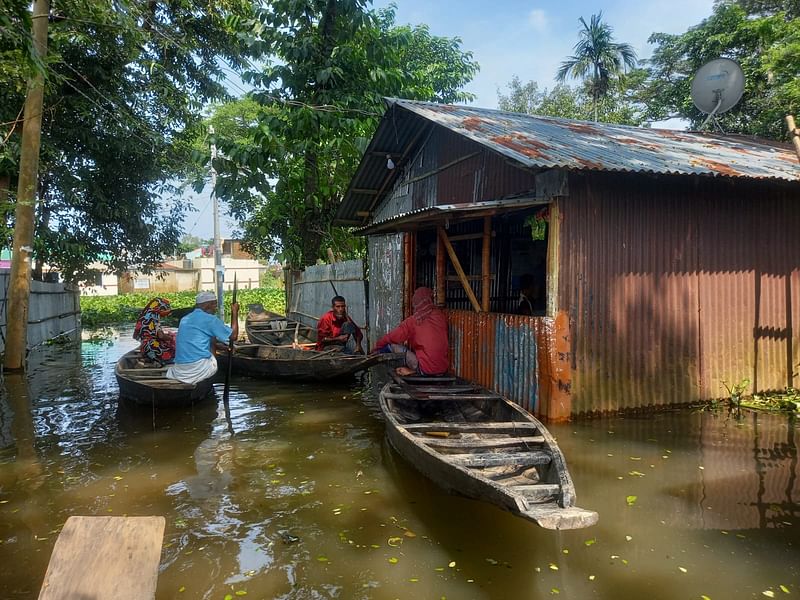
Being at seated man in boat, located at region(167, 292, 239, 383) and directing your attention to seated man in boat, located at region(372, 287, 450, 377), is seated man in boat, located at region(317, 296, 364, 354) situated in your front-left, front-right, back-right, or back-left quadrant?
front-left

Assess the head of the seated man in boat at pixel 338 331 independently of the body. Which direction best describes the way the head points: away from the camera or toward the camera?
toward the camera

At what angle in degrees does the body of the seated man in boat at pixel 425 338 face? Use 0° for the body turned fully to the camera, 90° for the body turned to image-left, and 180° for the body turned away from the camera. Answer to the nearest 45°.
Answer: approximately 135°

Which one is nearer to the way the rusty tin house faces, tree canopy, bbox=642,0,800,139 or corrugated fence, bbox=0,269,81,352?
the corrugated fence

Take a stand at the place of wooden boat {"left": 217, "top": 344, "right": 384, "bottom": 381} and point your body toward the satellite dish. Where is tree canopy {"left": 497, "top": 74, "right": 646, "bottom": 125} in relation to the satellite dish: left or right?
left

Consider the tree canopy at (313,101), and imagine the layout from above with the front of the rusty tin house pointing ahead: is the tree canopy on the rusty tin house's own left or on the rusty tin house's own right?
on the rusty tin house's own right

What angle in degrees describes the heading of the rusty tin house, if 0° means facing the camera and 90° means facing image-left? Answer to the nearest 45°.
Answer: approximately 45°
